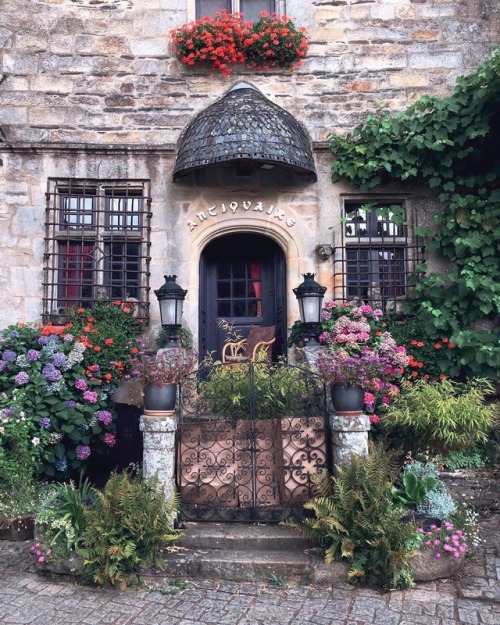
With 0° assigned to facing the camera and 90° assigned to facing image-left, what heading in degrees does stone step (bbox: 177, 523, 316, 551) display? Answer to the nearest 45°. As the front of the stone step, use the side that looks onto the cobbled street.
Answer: approximately 0°

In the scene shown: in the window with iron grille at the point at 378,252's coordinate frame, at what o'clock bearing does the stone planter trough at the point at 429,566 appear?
The stone planter trough is roughly at 12 o'clock from the window with iron grille.

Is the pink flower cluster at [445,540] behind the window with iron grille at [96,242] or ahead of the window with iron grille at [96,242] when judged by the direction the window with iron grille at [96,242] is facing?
ahead

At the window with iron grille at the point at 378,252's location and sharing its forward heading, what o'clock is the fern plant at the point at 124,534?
The fern plant is roughly at 1 o'clock from the window with iron grille.

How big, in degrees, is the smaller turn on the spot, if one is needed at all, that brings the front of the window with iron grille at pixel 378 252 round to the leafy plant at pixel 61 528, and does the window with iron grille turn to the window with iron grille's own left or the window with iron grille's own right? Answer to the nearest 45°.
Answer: approximately 45° to the window with iron grille's own right

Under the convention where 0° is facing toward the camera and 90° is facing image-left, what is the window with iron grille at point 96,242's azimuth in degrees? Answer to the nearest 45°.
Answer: approximately 0°

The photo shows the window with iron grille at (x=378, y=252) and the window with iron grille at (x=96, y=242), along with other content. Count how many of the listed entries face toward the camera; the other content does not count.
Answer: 2
